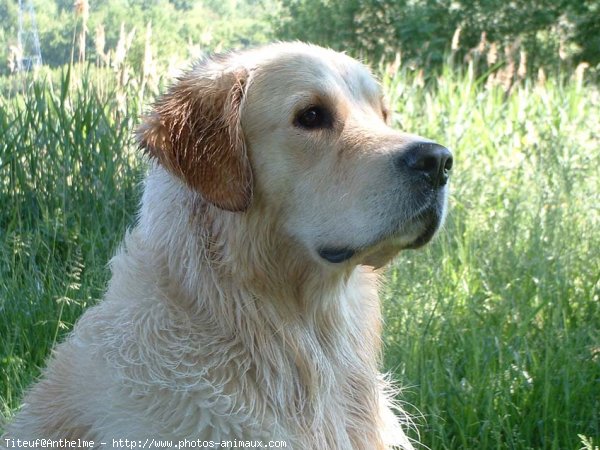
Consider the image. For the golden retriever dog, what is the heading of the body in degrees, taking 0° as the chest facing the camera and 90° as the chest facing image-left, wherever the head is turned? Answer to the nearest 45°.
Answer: approximately 315°
